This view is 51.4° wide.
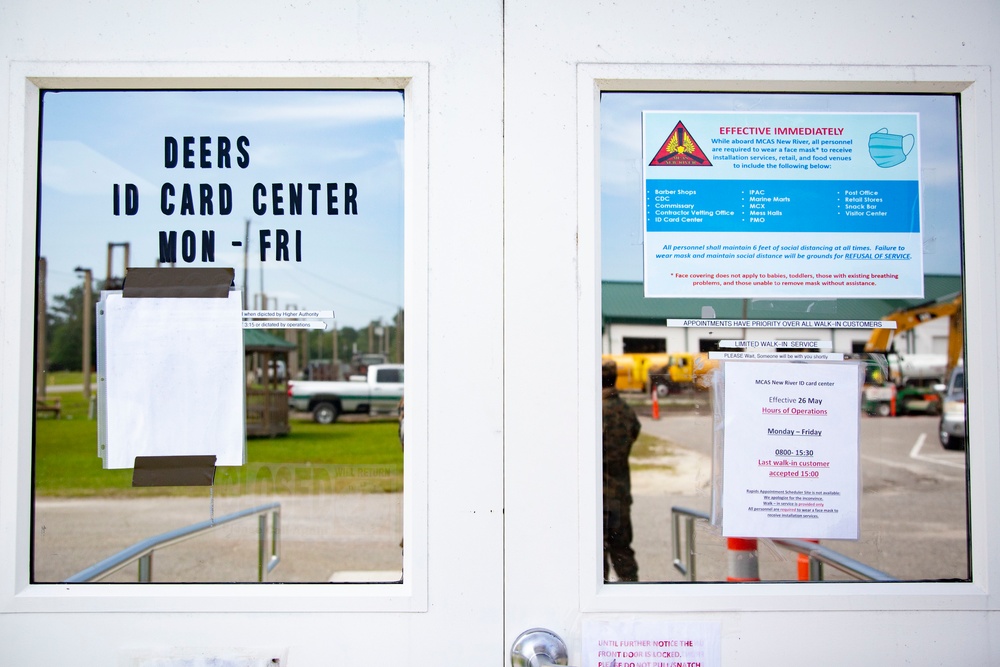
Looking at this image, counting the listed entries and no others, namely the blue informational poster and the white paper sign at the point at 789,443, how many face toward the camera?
2

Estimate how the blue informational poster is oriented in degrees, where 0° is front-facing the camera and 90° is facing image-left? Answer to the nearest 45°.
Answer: approximately 0°

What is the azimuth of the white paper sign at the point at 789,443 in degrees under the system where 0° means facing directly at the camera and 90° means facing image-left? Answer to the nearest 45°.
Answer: approximately 0°
